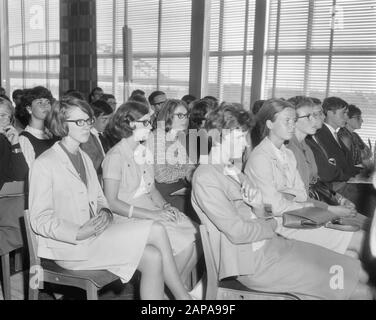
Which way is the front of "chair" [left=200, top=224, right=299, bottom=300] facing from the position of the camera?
facing to the right of the viewer

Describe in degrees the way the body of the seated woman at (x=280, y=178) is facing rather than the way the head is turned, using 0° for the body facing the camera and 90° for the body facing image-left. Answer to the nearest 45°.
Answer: approximately 315°

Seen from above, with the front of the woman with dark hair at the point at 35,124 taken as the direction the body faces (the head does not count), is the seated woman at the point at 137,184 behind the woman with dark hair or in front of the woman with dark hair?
in front

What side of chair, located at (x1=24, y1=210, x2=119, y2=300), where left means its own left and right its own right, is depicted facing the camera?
right

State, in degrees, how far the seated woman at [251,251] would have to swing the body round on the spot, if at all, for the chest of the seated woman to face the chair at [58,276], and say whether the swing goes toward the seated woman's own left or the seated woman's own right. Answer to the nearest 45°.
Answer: approximately 180°

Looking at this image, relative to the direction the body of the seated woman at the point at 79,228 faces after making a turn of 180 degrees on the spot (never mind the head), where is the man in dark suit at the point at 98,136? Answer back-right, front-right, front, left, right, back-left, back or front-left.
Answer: front-right

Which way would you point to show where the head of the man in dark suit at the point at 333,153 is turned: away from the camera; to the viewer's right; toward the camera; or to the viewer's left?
to the viewer's right

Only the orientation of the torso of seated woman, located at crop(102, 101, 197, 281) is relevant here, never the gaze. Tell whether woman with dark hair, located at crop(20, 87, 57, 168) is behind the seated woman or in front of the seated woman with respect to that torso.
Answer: behind
